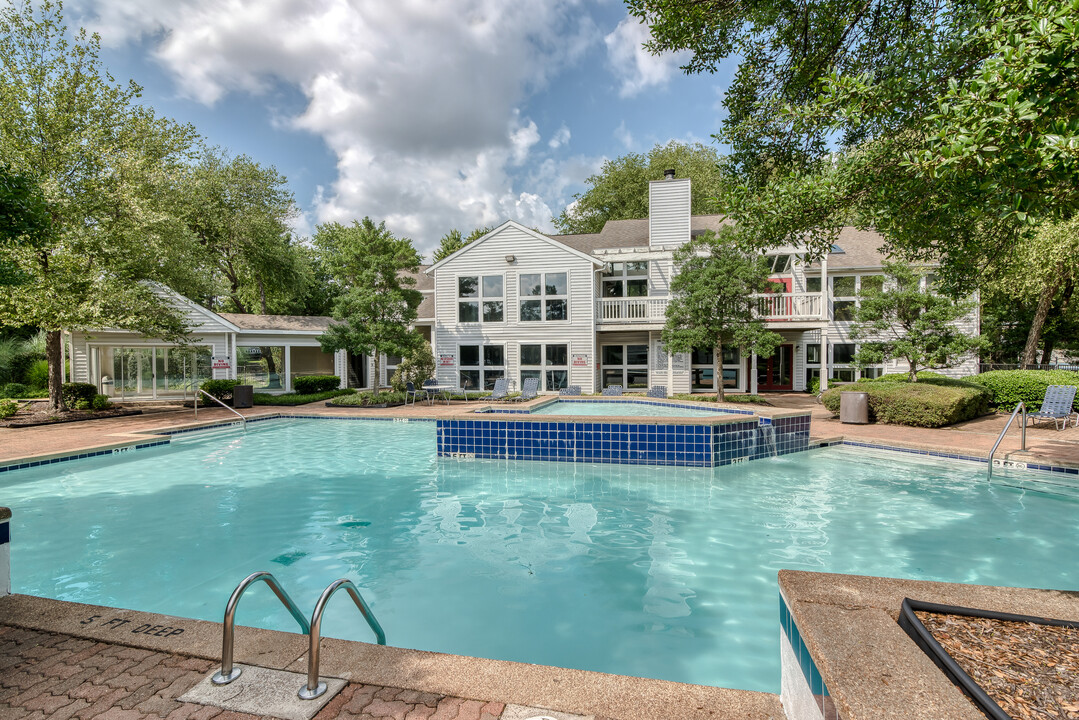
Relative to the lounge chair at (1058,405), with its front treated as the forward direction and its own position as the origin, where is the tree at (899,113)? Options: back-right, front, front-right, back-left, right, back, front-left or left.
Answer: front-left

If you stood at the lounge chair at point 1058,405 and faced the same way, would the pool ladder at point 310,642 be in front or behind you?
in front

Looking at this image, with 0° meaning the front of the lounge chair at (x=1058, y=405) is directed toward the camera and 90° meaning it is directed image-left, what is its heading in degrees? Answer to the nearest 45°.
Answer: approximately 45°

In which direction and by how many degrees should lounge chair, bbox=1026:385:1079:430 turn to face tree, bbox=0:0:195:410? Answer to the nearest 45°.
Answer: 0° — it already faces it

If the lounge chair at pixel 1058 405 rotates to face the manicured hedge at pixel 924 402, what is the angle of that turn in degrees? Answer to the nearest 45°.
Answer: approximately 45° to its right

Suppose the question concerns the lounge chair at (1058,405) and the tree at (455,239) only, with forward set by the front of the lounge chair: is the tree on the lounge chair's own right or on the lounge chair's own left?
on the lounge chair's own right

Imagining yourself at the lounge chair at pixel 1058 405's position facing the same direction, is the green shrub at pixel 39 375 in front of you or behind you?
in front

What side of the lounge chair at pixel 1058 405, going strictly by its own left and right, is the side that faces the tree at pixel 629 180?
right
